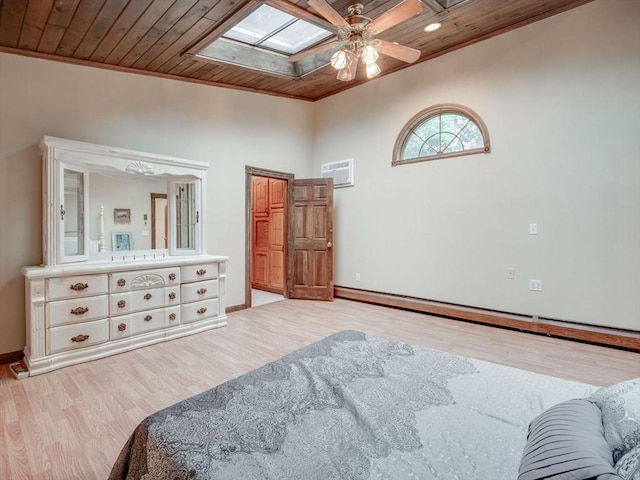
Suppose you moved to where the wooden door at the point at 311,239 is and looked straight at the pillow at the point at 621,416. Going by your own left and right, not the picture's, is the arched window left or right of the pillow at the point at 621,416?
left

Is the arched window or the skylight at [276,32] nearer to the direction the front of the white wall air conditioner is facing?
the skylight

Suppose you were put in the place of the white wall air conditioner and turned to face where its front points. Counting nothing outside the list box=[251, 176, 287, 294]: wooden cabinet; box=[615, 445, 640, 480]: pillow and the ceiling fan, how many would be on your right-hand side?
1

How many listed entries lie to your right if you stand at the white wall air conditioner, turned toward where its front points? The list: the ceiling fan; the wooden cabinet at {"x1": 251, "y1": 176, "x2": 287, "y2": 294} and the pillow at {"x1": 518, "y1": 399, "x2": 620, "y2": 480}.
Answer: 1

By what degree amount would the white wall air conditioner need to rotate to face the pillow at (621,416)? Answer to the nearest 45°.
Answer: approximately 45° to its left

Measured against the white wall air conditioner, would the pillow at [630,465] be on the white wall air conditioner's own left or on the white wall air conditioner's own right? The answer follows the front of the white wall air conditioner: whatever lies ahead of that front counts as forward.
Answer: on the white wall air conditioner's own left

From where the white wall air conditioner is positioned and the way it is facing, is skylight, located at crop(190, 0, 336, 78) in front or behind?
in front

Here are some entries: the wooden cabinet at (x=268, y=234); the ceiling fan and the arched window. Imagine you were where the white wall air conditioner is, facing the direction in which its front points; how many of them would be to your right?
1

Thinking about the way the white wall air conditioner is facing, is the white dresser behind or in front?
in front

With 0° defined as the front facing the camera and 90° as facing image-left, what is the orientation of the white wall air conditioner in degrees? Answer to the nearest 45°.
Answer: approximately 45°

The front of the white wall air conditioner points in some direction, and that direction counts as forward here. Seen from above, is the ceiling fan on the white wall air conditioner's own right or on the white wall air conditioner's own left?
on the white wall air conditioner's own left

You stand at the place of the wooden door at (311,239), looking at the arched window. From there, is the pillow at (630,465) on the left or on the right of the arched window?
right

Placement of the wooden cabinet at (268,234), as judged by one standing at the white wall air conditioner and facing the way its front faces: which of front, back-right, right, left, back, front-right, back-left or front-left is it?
right

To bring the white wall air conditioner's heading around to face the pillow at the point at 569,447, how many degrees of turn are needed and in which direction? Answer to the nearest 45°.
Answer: approximately 45° to its left
